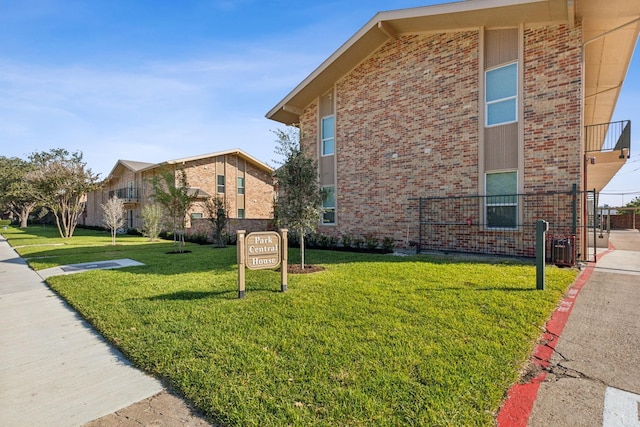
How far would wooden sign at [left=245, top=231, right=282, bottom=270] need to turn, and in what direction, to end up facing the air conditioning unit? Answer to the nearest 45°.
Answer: approximately 90° to its left

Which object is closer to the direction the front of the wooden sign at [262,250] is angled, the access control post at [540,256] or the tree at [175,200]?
the access control post

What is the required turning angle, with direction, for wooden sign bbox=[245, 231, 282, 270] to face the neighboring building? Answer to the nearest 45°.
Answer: approximately 180°

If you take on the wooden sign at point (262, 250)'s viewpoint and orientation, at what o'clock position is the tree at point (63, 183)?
The tree is roughly at 5 o'clock from the wooden sign.

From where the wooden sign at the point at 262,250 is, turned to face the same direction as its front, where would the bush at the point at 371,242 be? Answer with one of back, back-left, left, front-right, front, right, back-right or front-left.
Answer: back-left

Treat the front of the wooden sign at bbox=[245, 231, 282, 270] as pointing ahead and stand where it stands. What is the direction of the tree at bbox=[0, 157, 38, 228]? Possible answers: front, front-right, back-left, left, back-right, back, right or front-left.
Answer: back-right

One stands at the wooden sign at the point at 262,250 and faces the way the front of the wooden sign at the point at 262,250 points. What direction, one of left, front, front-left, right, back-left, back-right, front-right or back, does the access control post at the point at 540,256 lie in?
left

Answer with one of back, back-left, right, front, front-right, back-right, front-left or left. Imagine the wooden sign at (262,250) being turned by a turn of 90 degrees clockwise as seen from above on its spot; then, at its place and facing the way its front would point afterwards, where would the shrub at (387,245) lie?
back-right

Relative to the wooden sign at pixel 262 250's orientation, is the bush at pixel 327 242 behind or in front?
behind

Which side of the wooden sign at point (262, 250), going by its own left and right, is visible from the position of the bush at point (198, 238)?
back

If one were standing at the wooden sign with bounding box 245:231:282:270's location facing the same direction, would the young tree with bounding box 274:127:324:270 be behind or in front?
behind

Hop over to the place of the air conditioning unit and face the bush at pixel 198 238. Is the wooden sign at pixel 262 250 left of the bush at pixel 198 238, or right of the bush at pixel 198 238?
left

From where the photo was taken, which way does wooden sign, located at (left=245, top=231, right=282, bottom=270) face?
toward the camera

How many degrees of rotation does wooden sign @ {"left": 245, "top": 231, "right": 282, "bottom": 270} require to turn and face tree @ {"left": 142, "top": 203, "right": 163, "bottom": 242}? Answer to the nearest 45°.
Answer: approximately 135° to its right
